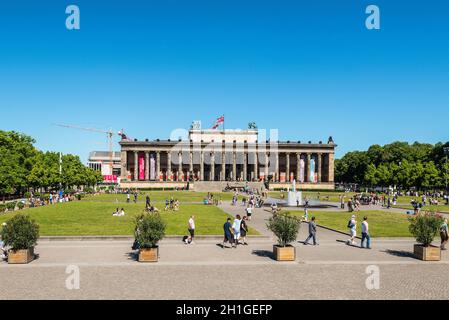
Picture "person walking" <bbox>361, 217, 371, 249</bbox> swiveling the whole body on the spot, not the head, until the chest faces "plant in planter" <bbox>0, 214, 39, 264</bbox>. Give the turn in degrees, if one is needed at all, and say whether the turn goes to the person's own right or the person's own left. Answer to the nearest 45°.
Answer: approximately 135° to the person's own right

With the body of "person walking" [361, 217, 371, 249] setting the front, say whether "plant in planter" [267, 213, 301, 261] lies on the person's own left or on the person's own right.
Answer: on the person's own right
